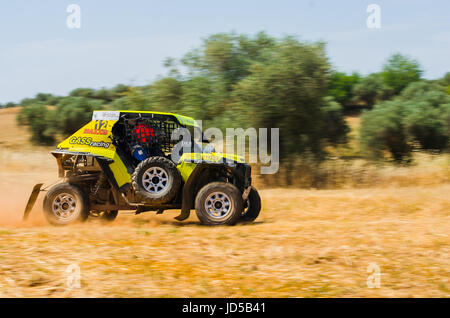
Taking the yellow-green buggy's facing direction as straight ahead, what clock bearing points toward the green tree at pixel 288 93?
The green tree is roughly at 10 o'clock from the yellow-green buggy.

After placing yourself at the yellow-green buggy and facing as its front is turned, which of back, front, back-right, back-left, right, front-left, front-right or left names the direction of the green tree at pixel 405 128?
front-left

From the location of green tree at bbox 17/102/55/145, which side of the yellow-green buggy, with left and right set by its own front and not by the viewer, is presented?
left

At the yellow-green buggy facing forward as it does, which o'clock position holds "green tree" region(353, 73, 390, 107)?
The green tree is roughly at 10 o'clock from the yellow-green buggy.

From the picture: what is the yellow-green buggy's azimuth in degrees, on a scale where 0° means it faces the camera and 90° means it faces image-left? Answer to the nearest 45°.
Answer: approximately 270°

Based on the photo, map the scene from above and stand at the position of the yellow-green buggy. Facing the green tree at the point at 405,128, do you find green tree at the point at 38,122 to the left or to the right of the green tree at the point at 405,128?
left

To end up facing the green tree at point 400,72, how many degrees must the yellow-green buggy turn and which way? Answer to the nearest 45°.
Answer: approximately 45° to its left

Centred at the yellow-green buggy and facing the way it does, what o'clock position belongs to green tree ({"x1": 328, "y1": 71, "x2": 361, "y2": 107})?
The green tree is roughly at 10 o'clock from the yellow-green buggy.
